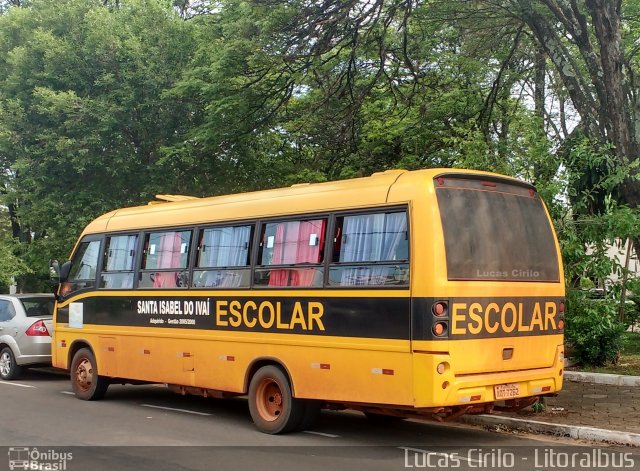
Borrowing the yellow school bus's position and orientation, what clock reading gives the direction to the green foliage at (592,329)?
The green foliage is roughly at 3 o'clock from the yellow school bus.

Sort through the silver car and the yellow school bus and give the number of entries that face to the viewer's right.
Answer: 0

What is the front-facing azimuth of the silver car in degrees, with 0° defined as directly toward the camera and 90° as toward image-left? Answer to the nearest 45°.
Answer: approximately 135°

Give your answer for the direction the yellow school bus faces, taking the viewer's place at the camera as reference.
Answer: facing away from the viewer and to the left of the viewer

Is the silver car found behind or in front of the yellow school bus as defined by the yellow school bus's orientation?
in front

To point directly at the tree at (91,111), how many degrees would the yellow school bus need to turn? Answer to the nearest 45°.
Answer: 0° — it already faces it

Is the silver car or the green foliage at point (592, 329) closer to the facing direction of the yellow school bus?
the silver car

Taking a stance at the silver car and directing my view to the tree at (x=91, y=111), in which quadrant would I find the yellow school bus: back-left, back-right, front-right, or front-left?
back-right

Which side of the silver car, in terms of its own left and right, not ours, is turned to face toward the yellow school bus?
back
